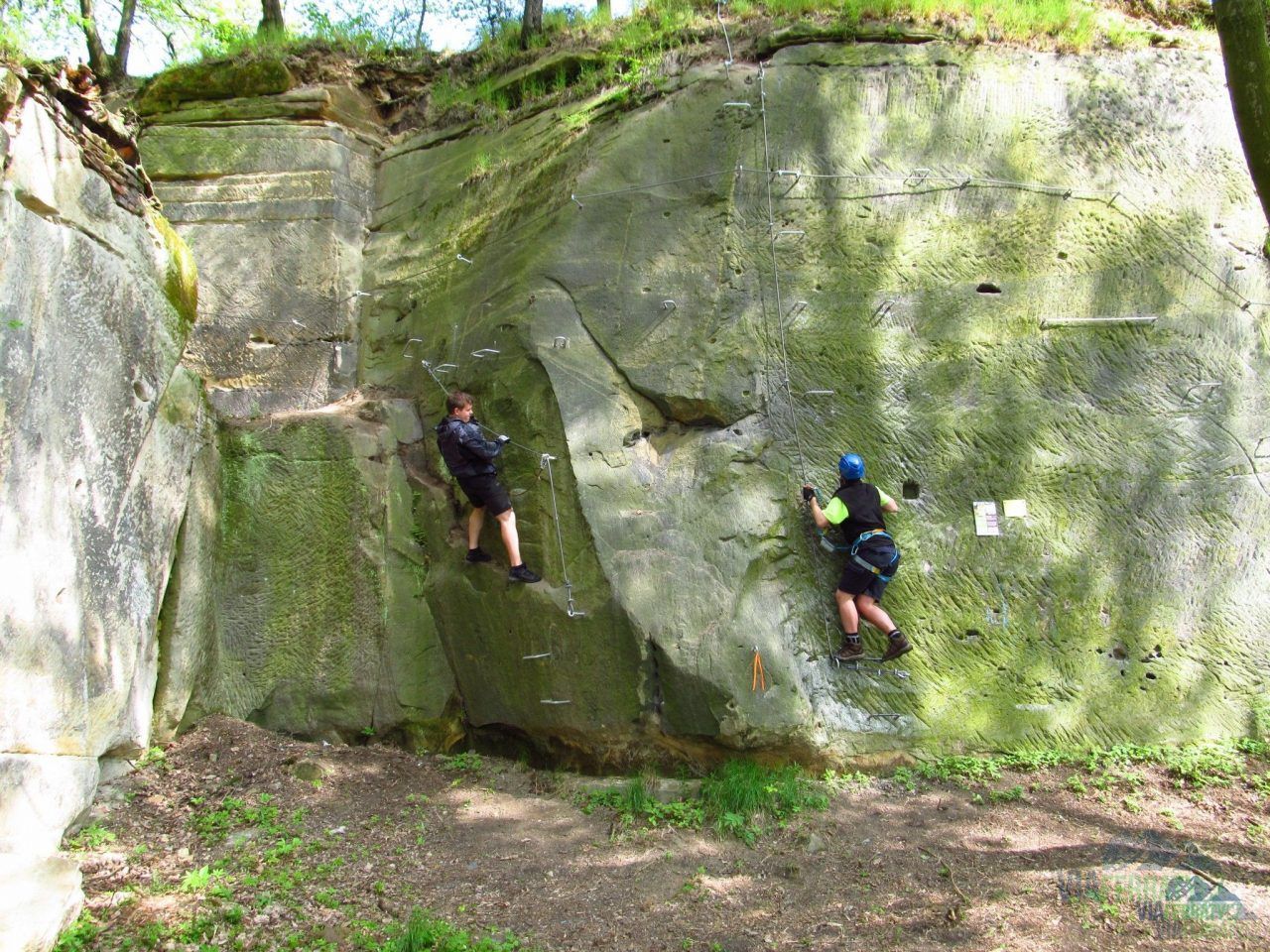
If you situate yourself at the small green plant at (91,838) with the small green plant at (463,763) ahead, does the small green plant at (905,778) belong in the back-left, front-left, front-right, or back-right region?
front-right

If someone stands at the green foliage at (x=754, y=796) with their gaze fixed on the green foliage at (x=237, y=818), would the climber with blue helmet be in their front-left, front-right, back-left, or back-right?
back-right

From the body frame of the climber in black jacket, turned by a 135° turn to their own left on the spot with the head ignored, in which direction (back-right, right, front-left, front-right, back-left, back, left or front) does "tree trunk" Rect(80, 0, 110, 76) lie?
front

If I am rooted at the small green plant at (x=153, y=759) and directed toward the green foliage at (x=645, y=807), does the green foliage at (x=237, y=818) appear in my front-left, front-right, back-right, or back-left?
front-right
